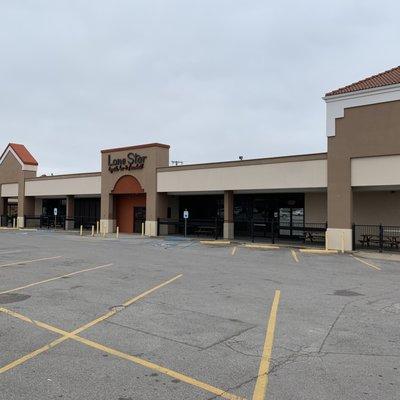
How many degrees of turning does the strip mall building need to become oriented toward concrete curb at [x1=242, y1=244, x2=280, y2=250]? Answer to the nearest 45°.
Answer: approximately 45° to its left

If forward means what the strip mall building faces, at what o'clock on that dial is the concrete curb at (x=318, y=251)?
The concrete curb is roughly at 10 o'clock from the strip mall building.

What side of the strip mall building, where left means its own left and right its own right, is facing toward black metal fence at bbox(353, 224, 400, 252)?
left

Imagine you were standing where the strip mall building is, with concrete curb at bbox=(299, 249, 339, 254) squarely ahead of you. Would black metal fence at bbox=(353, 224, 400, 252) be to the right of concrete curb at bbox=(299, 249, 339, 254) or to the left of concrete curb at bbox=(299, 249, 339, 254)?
left

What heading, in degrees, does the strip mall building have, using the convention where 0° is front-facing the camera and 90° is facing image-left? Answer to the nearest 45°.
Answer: approximately 45°
